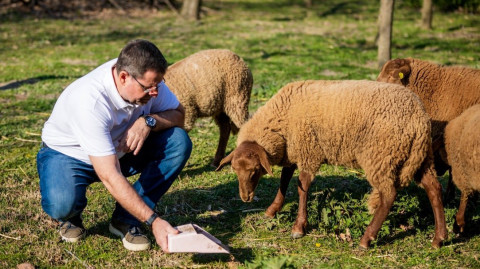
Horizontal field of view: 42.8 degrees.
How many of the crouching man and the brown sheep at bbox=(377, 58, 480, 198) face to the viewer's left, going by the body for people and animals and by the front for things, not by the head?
1

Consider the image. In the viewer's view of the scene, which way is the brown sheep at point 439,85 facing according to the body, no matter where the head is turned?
to the viewer's left

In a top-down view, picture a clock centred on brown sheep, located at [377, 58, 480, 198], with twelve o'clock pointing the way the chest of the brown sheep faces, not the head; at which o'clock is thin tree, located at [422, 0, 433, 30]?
The thin tree is roughly at 3 o'clock from the brown sheep.

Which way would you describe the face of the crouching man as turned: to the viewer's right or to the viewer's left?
to the viewer's right

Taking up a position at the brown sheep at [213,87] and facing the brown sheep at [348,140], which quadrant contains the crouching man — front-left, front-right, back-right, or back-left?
front-right

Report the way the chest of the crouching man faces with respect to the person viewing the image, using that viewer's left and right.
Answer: facing the viewer and to the right of the viewer

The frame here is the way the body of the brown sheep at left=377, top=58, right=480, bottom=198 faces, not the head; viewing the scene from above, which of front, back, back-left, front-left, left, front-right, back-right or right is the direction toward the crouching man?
front-left

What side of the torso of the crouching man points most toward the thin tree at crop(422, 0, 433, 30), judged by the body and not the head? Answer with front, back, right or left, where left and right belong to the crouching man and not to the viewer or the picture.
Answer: left
